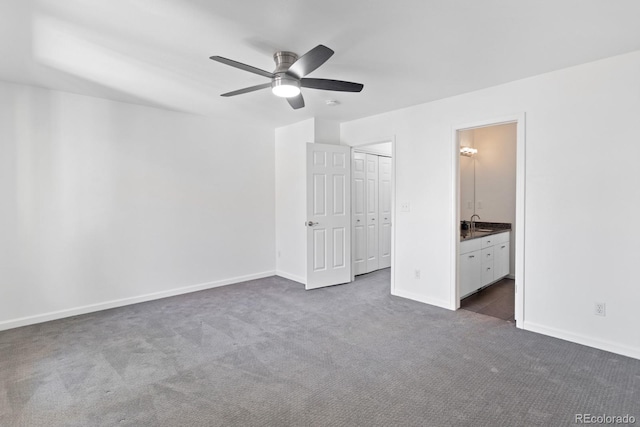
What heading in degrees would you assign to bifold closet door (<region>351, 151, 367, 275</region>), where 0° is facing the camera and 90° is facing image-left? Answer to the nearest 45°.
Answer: approximately 315°

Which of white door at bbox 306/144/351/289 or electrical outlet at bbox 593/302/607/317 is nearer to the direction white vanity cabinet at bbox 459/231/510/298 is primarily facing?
the electrical outlet

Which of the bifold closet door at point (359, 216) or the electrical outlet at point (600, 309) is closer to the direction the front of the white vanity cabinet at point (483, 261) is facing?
the electrical outlet

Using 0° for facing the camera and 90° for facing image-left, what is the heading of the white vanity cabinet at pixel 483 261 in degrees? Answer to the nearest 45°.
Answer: approximately 315°

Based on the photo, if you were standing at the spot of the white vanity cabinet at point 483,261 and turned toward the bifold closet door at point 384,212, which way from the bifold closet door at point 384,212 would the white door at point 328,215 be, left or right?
left

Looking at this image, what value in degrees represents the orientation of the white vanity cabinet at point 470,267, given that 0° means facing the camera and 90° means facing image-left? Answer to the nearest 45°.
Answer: approximately 315°

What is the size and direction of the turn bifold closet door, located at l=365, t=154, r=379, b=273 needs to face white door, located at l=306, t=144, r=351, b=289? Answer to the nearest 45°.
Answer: approximately 90° to its right

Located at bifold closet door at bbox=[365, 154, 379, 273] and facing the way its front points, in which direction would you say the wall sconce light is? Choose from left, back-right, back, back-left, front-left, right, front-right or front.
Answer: front-left
